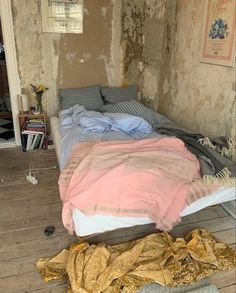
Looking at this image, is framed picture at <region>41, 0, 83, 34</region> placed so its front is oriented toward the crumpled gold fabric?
yes

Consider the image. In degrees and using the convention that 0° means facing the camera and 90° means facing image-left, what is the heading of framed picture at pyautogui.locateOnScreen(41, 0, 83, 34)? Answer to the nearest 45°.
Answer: approximately 0°

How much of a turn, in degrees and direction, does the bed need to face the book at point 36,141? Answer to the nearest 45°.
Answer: approximately 135° to its right

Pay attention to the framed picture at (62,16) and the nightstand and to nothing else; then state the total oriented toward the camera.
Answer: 2

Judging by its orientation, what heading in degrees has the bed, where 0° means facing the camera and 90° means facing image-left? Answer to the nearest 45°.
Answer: approximately 0°

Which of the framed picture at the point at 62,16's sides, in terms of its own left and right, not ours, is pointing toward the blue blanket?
front

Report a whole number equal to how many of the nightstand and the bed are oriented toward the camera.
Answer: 2

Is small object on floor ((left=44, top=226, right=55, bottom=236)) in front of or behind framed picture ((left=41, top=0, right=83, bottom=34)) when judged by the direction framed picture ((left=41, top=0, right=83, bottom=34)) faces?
in front

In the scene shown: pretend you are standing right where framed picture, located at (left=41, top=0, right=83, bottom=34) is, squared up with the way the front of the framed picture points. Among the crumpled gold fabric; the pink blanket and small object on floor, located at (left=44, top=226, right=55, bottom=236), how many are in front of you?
3
